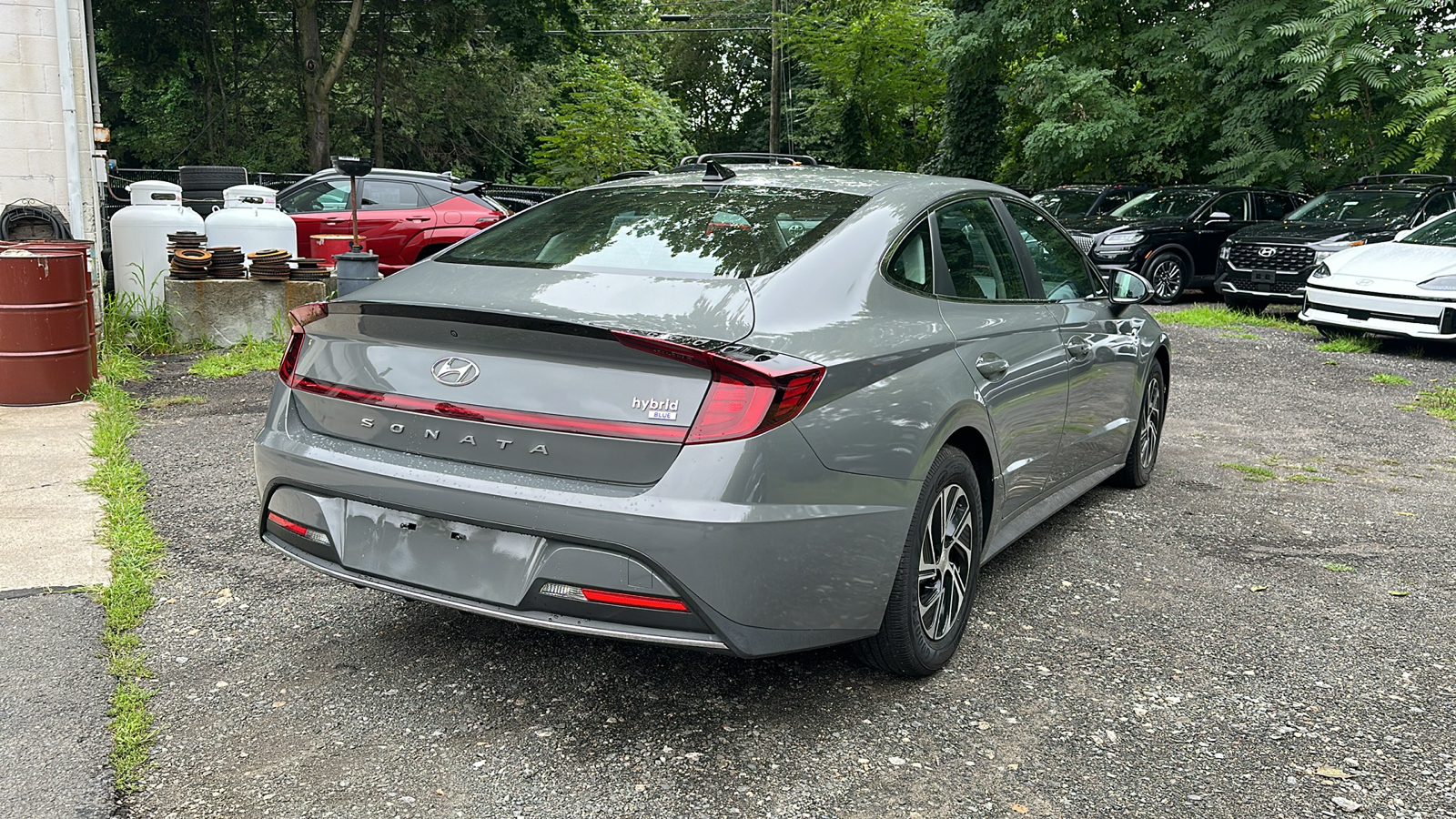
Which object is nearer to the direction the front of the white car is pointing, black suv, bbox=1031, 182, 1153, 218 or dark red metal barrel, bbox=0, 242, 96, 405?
the dark red metal barrel

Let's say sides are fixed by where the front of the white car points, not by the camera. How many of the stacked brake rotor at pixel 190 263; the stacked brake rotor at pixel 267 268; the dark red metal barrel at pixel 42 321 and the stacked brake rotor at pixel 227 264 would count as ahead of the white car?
4

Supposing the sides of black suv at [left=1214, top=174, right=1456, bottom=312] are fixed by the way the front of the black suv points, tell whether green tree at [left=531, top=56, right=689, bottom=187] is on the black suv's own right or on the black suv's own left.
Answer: on the black suv's own right

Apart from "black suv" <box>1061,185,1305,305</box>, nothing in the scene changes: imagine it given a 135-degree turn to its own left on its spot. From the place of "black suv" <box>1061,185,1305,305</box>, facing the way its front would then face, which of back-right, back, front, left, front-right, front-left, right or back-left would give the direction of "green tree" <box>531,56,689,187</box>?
back-left

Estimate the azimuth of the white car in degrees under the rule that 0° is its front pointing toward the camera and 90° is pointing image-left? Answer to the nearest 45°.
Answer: approximately 45°

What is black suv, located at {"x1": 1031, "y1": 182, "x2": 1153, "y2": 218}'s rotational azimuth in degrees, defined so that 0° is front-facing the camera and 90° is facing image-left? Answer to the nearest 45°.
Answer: approximately 45°

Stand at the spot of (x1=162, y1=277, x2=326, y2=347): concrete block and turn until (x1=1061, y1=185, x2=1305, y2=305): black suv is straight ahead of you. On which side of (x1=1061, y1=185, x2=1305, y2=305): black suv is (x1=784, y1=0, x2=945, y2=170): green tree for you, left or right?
left
